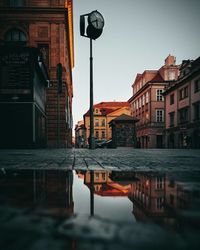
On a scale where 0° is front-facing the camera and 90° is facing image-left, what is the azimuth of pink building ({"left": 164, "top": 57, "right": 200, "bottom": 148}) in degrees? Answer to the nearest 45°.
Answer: approximately 45°

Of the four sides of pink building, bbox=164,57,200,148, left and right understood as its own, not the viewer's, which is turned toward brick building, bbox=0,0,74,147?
front
